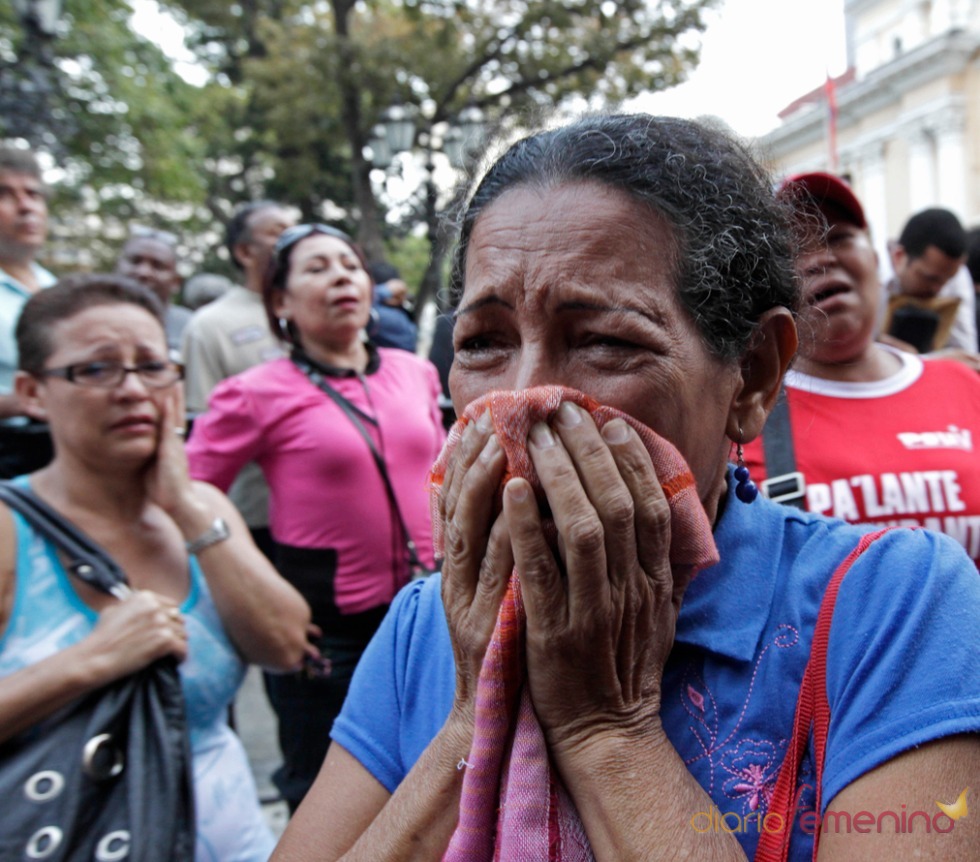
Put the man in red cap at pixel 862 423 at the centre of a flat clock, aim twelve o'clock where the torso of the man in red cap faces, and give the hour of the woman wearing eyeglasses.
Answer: The woman wearing eyeglasses is roughly at 2 o'clock from the man in red cap.

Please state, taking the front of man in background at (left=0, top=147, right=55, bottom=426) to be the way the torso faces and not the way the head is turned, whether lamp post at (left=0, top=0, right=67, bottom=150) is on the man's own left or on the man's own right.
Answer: on the man's own left

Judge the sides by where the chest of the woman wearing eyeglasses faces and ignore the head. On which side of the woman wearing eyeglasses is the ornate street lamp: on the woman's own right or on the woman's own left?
on the woman's own left

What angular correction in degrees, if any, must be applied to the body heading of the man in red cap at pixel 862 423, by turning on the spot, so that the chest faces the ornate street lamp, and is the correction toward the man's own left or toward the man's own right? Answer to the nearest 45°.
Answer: approximately 135° to the man's own right
